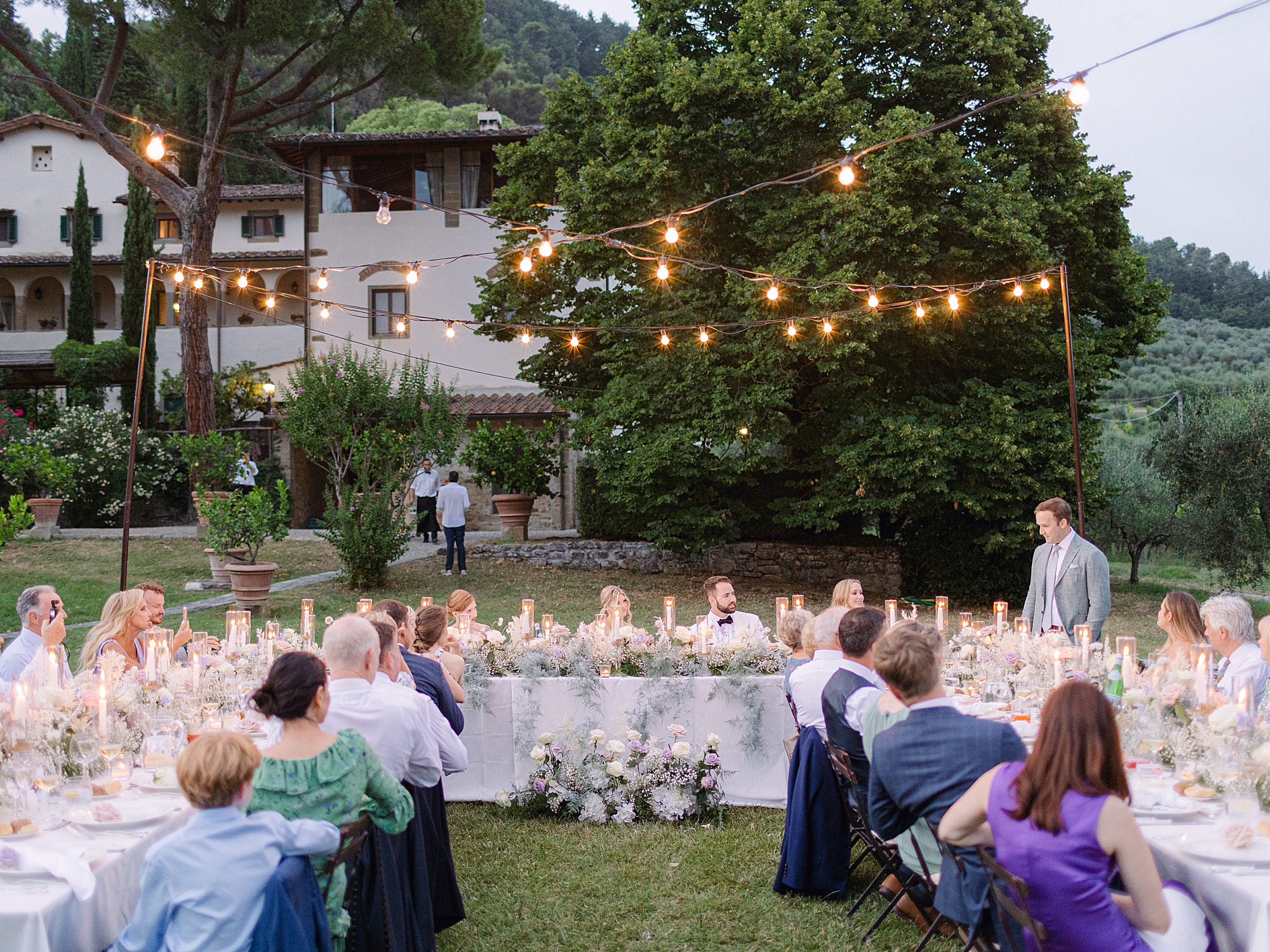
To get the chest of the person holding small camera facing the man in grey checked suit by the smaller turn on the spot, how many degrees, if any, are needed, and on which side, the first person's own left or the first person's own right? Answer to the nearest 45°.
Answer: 0° — they already face them

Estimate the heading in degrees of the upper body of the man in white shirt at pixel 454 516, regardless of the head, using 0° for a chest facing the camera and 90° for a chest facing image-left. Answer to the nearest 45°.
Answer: approximately 180°

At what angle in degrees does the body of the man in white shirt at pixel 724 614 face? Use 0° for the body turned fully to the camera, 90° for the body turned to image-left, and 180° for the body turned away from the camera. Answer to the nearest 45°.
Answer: approximately 315°

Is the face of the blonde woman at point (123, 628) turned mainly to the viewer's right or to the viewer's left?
to the viewer's right

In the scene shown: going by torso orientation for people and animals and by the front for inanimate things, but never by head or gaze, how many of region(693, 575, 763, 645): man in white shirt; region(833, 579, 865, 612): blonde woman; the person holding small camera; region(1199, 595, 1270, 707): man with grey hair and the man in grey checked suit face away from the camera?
0

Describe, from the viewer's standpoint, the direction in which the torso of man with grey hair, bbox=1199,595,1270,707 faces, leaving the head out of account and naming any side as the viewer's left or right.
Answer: facing to the left of the viewer

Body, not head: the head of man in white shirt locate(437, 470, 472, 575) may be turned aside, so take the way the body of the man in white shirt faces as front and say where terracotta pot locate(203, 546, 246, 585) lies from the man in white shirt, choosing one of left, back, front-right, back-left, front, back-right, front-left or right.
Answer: left

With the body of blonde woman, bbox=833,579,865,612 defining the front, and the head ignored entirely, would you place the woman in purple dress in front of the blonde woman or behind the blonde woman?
in front

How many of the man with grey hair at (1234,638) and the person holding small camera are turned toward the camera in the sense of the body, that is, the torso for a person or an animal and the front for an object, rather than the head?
0

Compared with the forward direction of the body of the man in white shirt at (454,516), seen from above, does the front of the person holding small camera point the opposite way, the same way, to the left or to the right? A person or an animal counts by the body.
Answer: to the right

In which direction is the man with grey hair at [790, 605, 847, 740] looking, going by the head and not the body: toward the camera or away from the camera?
away from the camera

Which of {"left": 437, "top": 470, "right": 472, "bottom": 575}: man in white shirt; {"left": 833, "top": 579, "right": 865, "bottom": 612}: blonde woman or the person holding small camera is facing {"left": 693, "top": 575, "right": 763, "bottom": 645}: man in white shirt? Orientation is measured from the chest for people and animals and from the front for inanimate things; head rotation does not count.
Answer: the person holding small camera

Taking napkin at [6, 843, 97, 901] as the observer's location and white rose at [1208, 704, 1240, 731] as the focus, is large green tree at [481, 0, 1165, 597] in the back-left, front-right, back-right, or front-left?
front-left

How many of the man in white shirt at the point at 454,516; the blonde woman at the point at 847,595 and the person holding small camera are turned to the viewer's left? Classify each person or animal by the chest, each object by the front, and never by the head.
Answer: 0

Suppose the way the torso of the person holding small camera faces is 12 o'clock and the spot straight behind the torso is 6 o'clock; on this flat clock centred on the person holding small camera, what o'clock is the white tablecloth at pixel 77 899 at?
The white tablecloth is roughly at 3 o'clock from the person holding small camera.

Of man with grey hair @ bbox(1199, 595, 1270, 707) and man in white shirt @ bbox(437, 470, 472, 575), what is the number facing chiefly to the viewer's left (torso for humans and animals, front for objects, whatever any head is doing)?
1

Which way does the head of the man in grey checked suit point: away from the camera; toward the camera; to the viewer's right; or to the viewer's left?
to the viewer's left

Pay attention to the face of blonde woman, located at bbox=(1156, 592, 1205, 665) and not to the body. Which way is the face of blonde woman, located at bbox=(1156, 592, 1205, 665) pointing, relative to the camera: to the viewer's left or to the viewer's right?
to the viewer's left
